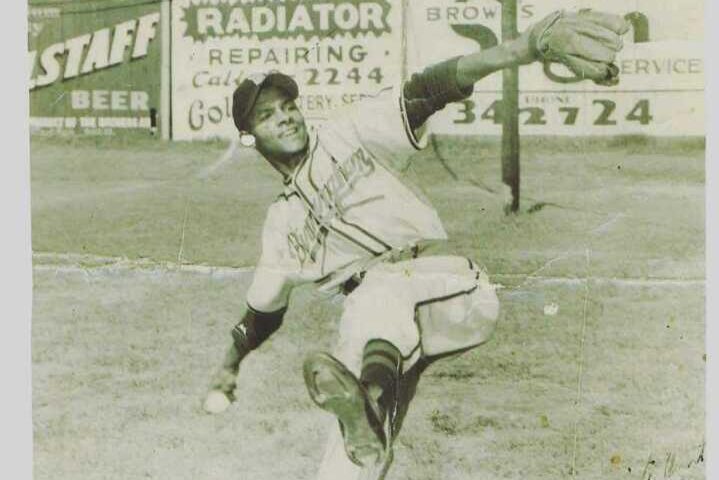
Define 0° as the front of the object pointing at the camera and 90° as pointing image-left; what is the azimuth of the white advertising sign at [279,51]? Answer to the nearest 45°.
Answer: approximately 0°

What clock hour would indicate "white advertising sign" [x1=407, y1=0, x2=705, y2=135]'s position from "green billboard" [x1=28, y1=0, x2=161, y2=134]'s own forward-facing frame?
The white advertising sign is roughly at 10 o'clock from the green billboard.

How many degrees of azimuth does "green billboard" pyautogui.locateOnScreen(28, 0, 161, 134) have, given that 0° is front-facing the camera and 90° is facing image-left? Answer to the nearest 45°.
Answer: approximately 0°
